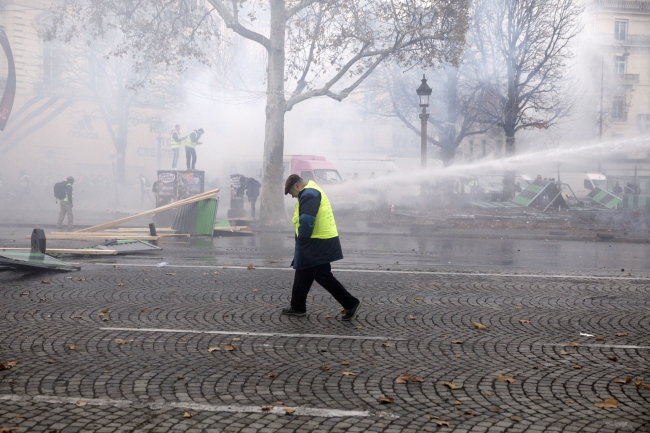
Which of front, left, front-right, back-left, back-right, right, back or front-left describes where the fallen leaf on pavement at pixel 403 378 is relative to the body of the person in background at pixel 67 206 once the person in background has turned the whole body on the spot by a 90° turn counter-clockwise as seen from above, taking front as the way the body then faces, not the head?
back

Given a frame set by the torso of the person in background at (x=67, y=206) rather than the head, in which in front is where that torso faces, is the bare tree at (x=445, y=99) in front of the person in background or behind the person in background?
in front

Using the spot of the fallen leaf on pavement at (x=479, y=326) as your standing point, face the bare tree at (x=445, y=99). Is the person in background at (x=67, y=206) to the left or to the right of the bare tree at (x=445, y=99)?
left

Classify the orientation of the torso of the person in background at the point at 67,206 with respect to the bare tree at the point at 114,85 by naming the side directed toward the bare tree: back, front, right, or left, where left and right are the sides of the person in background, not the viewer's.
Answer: left

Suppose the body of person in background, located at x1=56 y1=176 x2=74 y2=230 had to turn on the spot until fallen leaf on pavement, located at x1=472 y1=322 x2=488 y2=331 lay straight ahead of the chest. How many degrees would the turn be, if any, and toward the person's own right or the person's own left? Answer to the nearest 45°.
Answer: approximately 90° to the person's own right

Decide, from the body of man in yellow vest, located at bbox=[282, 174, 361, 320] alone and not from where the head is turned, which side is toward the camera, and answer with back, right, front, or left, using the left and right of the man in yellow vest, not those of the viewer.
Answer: left

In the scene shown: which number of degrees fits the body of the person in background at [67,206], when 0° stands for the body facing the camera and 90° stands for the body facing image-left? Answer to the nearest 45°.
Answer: approximately 270°
